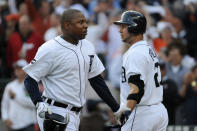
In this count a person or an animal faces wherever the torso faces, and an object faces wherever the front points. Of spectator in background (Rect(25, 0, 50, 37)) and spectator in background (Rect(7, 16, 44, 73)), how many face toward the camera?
2

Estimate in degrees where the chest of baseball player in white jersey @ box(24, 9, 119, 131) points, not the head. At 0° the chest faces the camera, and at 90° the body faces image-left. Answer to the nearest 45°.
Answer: approximately 315°

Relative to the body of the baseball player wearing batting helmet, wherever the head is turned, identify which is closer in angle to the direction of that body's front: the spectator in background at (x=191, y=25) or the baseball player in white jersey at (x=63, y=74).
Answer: the baseball player in white jersey

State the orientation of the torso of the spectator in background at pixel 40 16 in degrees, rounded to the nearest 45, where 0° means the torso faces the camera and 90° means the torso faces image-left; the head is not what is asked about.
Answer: approximately 0°

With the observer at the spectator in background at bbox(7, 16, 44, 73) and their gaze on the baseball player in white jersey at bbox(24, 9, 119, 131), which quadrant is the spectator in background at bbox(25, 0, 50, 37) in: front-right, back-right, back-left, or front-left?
back-left

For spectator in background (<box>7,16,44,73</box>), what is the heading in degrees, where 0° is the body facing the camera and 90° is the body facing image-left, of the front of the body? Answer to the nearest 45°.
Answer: approximately 0°

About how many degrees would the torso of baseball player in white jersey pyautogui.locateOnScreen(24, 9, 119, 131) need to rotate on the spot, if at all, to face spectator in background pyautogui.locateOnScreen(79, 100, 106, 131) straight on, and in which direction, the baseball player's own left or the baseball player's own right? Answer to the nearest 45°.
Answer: approximately 135° to the baseball player's own left

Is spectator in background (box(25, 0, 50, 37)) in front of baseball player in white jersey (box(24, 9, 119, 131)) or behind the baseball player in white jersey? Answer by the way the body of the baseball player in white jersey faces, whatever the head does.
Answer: behind
